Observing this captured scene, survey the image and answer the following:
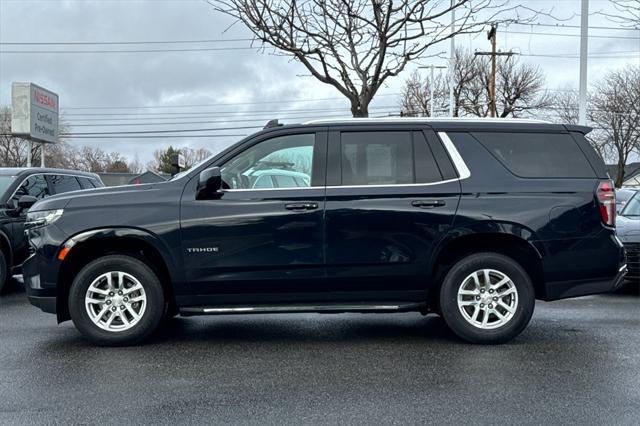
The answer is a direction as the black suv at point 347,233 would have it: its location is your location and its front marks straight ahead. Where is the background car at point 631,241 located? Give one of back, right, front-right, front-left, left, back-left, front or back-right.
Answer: back-right

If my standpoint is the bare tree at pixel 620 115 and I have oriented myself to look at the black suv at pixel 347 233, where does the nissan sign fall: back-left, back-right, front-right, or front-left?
front-right

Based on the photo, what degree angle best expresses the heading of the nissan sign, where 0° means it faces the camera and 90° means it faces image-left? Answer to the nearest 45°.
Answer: approximately 315°

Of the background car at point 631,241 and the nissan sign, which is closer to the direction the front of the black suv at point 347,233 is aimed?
the nissan sign

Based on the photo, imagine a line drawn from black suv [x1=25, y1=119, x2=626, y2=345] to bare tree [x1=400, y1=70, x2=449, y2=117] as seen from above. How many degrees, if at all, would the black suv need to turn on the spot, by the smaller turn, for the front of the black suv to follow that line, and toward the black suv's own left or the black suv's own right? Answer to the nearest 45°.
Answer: approximately 90° to the black suv's own right

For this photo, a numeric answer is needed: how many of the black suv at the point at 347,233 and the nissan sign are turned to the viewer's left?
1

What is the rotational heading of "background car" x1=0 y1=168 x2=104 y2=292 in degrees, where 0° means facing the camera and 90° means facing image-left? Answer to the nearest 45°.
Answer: approximately 45°

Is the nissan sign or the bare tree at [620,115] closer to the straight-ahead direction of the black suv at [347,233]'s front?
the nissan sign

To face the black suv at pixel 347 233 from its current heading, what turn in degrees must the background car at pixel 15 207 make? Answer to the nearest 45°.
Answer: approximately 90° to its left

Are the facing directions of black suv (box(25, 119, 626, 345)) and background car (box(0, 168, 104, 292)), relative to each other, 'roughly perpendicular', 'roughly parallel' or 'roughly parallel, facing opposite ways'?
roughly perpendicular

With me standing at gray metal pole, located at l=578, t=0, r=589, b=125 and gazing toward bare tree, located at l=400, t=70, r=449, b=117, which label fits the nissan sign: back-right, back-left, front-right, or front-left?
front-left

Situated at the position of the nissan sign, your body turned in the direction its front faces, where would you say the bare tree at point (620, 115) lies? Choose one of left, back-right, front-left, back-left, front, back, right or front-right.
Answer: front-left

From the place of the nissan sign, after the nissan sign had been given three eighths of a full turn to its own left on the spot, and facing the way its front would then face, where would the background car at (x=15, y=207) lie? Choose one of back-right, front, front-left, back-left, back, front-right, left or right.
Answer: back

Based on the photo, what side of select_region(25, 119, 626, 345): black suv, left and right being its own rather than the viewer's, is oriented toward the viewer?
left
